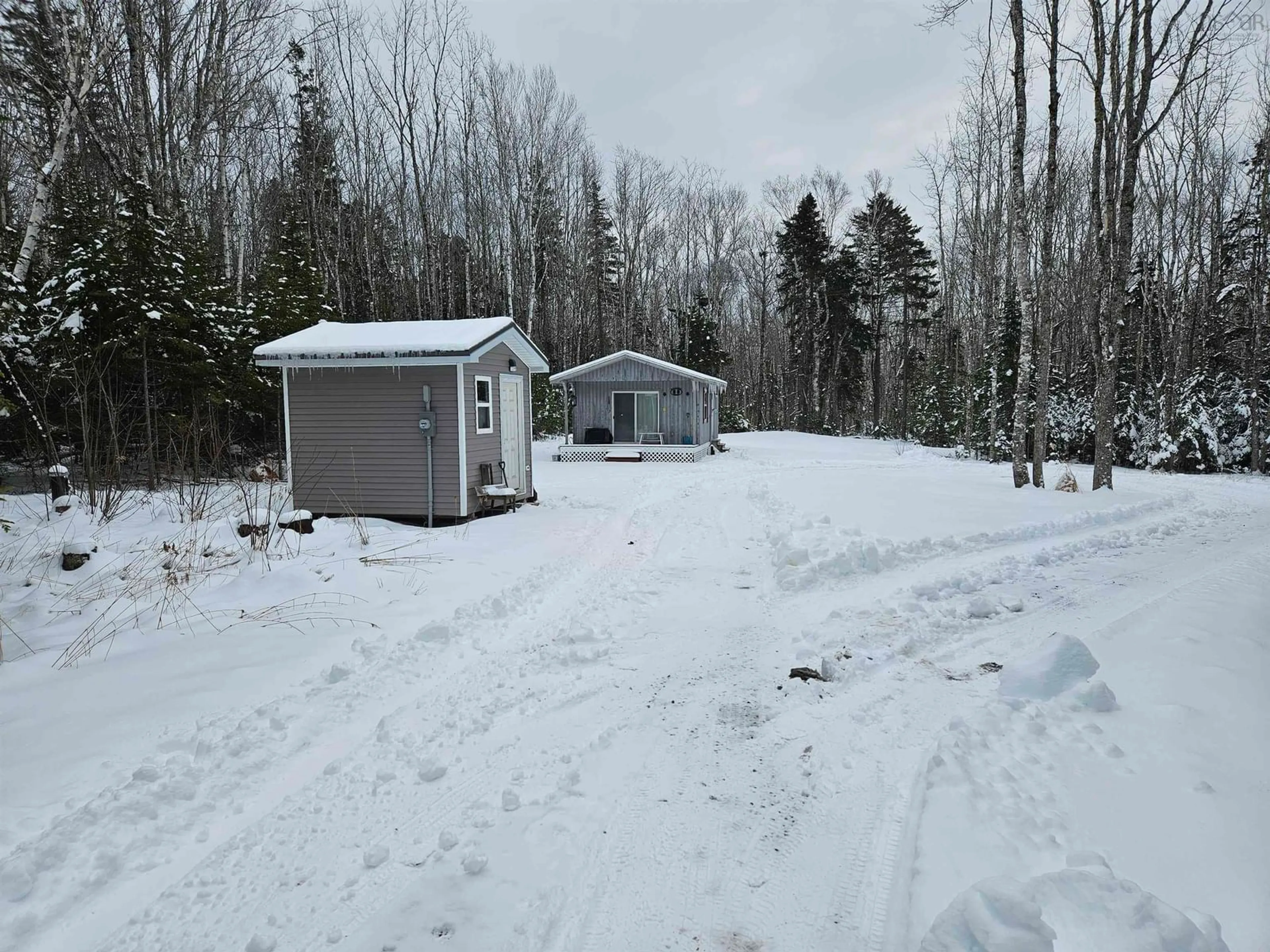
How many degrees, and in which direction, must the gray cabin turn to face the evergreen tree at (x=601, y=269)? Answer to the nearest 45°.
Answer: approximately 180°

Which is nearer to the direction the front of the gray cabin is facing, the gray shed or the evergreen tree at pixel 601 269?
the gray shed

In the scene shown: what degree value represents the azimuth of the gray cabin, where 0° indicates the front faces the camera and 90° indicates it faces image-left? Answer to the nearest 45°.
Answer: approximately 0°

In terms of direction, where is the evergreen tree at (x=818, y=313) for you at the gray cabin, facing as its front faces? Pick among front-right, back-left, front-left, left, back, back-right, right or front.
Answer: back-left

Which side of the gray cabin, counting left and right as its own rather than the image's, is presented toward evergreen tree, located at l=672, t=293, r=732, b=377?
back

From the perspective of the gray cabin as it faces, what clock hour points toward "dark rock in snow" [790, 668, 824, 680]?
The dark rock in snow is roughly at 12 o'clock from the gray cabin.

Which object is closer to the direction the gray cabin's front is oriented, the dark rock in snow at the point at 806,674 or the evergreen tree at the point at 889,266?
the dark rock in snow

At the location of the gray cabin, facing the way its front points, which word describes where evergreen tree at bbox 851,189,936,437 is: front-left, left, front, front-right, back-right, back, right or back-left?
back-left
